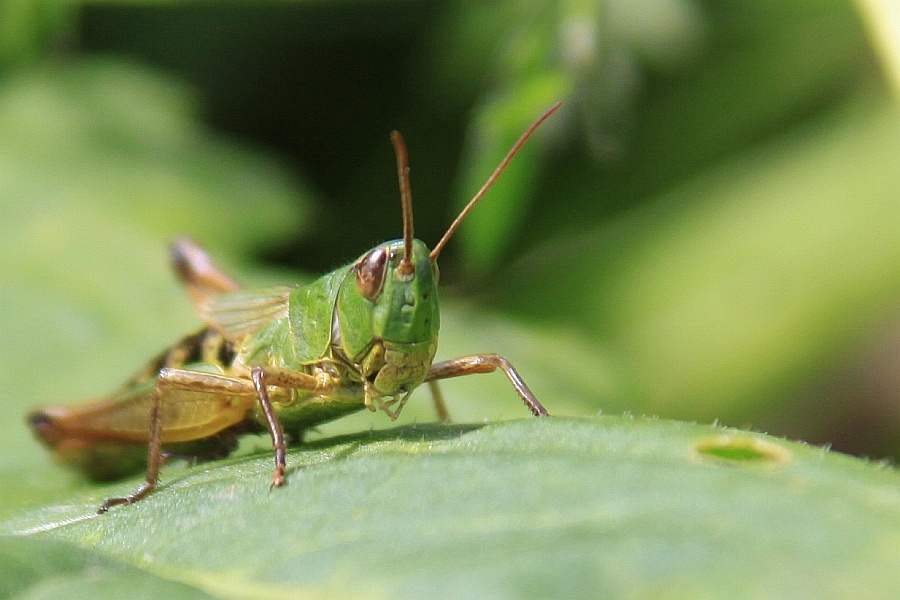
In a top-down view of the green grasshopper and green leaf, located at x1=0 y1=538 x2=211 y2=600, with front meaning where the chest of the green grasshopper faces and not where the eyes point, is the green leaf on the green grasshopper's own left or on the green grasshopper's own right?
on the green grasshopper's own right

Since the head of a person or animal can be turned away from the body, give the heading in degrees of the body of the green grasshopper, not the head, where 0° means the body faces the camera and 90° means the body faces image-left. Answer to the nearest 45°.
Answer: approximately 315°

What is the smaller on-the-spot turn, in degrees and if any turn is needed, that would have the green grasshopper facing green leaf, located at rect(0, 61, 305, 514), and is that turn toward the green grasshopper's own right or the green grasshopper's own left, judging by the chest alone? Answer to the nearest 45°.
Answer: approximately 135° to the green grasshopper's own left
